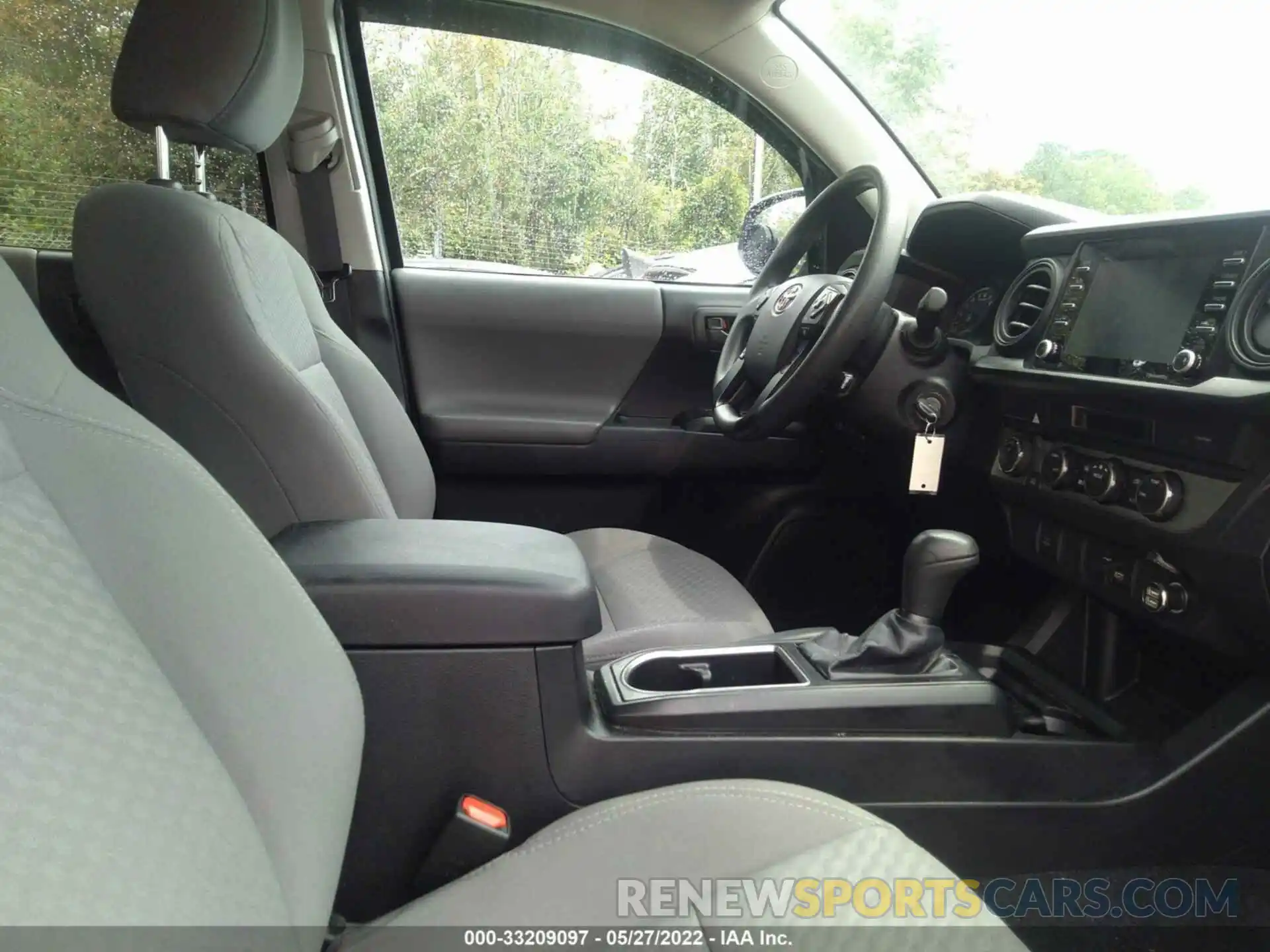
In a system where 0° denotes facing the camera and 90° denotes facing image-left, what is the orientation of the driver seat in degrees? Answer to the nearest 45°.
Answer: approximately 270°
